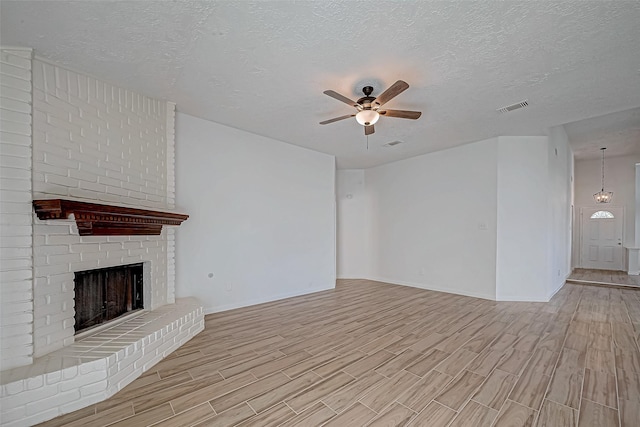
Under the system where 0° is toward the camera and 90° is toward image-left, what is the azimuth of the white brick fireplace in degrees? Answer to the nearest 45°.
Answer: approximately 315°

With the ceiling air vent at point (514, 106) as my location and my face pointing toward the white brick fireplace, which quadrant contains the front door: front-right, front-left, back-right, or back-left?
back-right

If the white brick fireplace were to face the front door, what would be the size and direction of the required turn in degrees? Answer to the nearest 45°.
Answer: approximately 45° to its left

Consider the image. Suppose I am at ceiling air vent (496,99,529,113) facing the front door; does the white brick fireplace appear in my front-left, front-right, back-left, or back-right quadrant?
back-left
